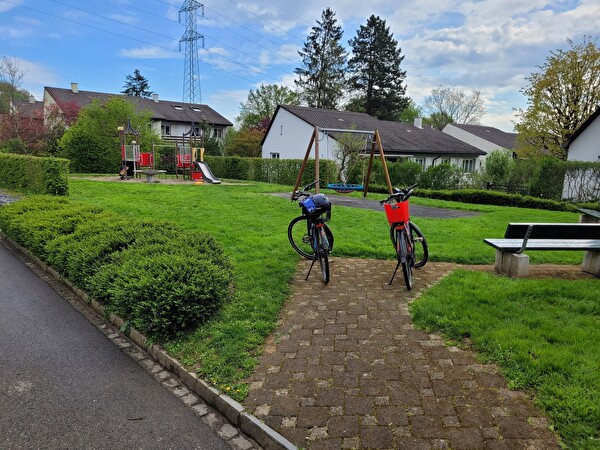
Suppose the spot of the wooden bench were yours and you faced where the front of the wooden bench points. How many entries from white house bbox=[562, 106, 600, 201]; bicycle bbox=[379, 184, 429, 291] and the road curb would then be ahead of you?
1
